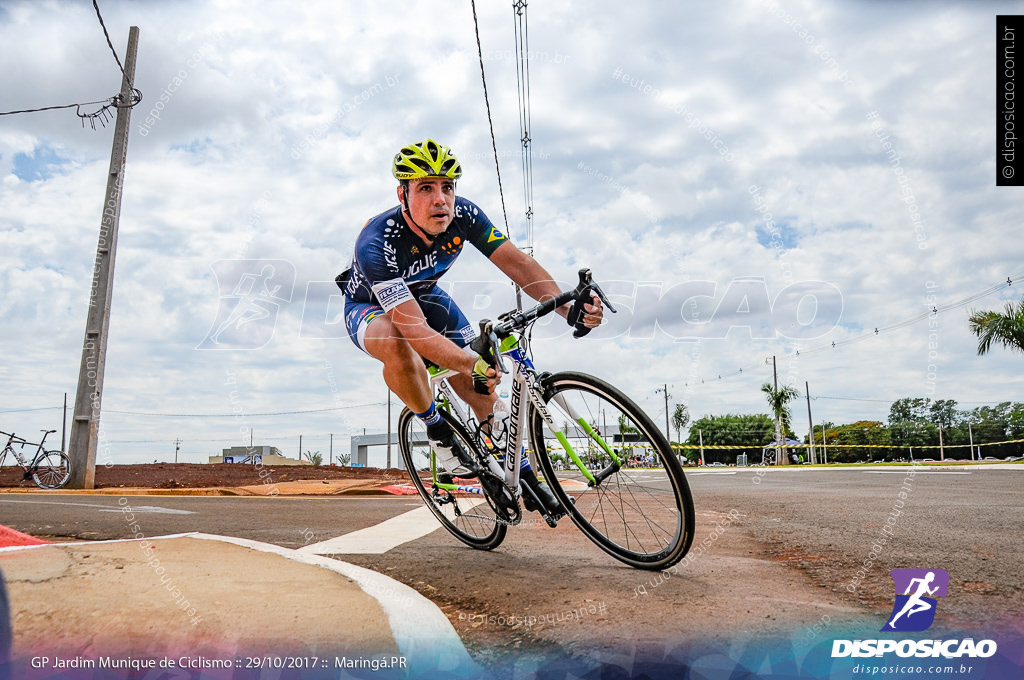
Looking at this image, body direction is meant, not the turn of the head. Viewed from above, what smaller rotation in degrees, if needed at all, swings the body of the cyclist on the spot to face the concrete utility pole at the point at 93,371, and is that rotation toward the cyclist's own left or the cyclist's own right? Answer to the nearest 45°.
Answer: approximately 180°

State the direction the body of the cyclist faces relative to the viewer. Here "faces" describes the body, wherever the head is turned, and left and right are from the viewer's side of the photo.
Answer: facing the viewer and to the right of the viewer

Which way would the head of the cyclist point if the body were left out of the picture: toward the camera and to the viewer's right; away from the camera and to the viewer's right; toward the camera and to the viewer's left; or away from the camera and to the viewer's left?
toward the camera and to the viewer's right

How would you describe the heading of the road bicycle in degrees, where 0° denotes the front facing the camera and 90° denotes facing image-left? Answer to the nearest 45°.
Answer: approximately 315°

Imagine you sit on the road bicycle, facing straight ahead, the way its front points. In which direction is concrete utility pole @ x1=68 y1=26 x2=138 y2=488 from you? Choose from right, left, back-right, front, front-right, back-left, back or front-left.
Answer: back
